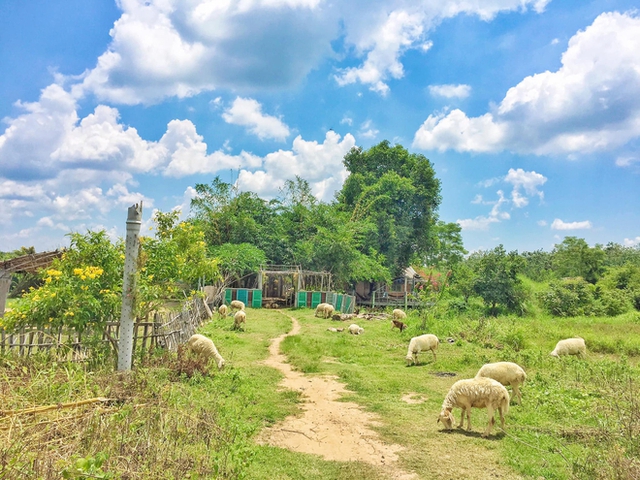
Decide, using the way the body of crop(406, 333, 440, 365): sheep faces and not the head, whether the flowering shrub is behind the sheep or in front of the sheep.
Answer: in front

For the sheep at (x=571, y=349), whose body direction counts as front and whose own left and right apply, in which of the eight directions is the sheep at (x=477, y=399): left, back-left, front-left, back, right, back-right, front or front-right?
left

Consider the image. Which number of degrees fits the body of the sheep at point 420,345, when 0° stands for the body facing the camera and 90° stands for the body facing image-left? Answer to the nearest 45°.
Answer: approximately 45°

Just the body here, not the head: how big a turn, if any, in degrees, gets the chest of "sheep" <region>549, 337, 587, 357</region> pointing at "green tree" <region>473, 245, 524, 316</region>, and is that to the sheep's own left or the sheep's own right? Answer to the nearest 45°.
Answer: approximately 90° to the sheep's own right

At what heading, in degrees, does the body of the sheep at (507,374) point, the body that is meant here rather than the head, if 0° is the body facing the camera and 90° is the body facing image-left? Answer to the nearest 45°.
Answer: approximately 90°

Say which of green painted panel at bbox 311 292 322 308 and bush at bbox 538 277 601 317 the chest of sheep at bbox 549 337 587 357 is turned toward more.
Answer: the green painted panel

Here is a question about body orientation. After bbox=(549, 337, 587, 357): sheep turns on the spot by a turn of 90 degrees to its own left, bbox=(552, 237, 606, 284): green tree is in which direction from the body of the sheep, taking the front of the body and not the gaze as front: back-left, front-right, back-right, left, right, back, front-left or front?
back

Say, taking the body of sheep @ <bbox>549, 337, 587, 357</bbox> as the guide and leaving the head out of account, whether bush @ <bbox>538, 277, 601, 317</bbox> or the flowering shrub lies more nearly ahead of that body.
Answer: the flowering shrub

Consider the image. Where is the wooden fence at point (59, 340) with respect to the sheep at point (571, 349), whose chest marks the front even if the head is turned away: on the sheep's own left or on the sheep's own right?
on the sheep's own left

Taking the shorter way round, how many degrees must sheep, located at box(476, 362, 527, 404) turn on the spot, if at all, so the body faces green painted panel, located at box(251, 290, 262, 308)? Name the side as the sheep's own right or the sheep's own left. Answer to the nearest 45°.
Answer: approximately 45° to the sheep's own right

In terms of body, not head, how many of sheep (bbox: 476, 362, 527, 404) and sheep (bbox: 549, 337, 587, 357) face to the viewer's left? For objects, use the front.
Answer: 2

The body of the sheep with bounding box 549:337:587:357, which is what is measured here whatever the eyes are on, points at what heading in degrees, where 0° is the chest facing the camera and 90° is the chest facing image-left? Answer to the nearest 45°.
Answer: approximately 90°
